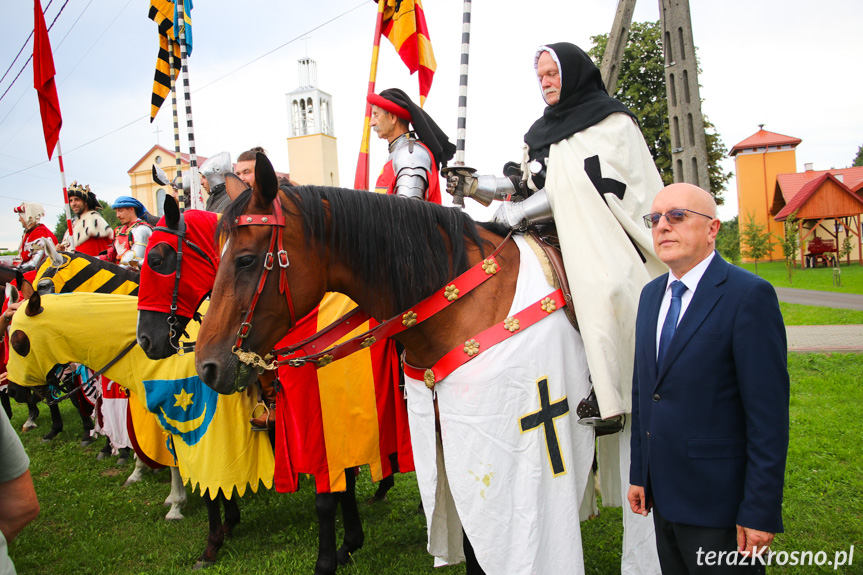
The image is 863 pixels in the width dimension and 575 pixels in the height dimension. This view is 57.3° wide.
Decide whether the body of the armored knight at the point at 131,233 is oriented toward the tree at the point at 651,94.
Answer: no

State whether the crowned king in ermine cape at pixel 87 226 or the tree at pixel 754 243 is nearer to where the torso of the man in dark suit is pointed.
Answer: the crowned king in ermine cape

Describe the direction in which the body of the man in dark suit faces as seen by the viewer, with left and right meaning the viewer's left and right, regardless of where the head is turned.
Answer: facing the viewer and to the left of the viewer

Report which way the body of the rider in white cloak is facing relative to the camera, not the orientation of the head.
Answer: to the viewer's left

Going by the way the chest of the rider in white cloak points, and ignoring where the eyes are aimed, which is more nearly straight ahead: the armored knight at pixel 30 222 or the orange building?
the armored knight

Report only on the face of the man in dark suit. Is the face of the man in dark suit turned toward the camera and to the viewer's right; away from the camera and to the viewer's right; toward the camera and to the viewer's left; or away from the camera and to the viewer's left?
toward the camera and to the viewer's left

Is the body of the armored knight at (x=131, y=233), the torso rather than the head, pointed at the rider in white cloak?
no

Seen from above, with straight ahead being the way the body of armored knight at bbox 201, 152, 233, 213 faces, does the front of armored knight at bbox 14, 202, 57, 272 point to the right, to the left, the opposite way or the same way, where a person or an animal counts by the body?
the same way

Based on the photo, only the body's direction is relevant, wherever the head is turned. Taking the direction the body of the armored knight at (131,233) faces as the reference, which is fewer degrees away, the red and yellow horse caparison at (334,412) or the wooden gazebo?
the red and yellow horse caparison

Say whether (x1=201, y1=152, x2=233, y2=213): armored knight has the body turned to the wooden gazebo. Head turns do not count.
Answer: no

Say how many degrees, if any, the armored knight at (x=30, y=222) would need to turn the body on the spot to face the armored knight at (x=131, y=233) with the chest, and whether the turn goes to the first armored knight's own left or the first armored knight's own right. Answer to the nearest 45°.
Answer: approximately 90° to the first armored knight's own left

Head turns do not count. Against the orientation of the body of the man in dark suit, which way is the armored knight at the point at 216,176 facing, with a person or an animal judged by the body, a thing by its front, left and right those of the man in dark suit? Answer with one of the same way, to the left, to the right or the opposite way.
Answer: the same way

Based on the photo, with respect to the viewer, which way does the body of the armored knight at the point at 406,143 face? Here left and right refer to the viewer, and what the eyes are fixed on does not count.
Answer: facing to the left of the viewer
